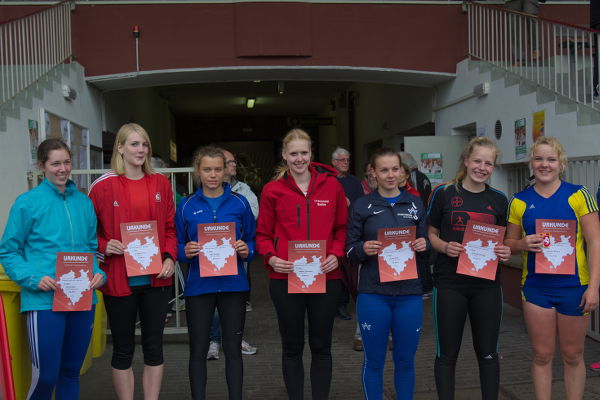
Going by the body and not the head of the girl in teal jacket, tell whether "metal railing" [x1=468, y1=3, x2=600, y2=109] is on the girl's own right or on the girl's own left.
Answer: on the girl's own left

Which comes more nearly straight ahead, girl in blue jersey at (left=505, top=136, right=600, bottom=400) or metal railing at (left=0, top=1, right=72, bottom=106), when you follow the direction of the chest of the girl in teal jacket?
the girl in blue jersey

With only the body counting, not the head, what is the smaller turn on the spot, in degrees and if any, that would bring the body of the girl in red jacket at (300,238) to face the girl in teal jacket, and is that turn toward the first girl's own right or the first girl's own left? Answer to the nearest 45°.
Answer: approximately 90° to the first girl's own right

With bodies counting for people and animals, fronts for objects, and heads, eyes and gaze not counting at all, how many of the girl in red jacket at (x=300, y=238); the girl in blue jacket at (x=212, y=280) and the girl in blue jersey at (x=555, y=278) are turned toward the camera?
3

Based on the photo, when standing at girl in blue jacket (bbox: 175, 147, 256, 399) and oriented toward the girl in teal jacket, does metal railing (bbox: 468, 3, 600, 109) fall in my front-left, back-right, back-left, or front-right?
back-right

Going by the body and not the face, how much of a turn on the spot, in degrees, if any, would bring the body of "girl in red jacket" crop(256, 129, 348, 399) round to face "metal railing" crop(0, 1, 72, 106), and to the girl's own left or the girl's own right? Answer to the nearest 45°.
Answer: approximately 135° to the girl's own right

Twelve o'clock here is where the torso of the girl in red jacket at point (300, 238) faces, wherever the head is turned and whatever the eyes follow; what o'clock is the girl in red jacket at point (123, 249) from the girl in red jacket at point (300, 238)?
the girl in red jacket at point (123, 249) is roughly at 3 o'clock from the girl in red jacket at point (300, 238).

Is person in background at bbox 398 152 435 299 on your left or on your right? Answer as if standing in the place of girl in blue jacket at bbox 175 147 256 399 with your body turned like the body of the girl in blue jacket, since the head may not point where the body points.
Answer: on your left
